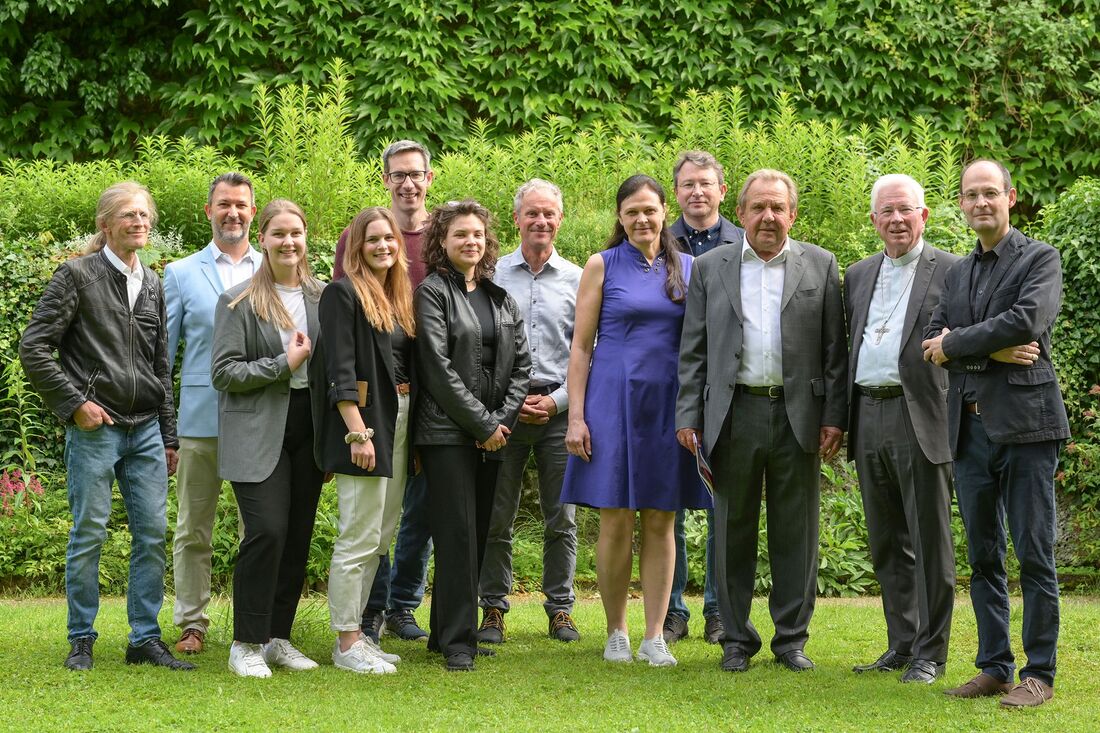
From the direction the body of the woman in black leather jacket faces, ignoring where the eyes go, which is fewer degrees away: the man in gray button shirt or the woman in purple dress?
the woman in purple dress

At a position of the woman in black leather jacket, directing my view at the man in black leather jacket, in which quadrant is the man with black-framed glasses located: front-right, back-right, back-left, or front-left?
front-right

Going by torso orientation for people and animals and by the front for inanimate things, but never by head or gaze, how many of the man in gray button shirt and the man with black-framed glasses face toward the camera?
2

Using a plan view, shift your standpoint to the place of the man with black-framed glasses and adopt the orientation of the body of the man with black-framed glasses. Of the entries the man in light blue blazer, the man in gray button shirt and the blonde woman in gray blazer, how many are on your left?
1

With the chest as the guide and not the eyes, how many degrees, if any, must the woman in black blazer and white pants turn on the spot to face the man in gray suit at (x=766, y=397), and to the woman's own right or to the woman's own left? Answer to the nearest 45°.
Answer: approximately 45° to the woman's own left

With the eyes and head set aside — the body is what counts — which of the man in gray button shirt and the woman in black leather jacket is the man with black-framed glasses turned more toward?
the woman in black leather jacket

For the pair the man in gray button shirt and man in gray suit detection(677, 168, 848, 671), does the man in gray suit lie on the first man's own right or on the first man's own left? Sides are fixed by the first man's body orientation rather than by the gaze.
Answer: on the first man's own left

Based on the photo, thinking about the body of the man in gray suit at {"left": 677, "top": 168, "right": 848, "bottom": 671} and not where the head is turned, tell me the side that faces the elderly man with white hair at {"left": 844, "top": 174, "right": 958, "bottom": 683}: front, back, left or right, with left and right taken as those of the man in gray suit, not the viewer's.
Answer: left

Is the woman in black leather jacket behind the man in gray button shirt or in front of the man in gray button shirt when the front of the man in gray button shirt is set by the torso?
in front

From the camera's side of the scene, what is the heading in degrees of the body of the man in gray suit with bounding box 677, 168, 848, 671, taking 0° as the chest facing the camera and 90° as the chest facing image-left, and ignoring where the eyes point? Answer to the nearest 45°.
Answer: approximately 0°

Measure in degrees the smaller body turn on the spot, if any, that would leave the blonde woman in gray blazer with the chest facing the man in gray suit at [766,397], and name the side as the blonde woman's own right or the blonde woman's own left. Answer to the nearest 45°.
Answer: approximately 45° to the blonde woman's own left

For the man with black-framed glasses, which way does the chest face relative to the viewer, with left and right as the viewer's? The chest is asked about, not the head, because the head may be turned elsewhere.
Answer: facing the viewer

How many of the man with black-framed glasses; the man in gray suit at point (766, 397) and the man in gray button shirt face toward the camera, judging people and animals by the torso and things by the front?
3

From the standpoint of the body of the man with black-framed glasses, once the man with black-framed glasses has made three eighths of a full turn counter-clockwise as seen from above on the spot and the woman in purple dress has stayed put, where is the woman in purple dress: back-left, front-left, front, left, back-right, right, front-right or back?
right
